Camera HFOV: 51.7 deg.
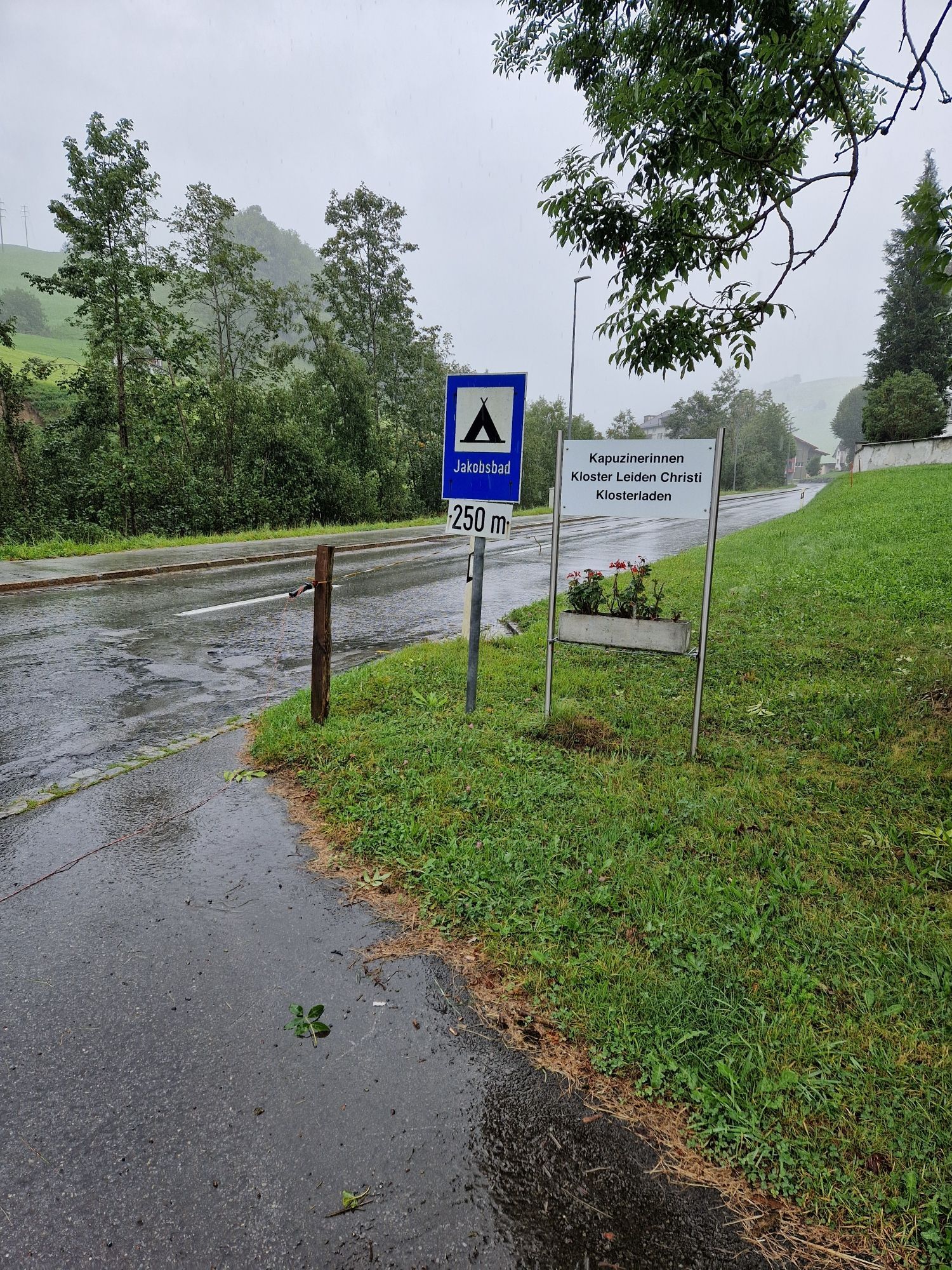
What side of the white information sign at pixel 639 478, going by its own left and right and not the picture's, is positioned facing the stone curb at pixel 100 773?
right

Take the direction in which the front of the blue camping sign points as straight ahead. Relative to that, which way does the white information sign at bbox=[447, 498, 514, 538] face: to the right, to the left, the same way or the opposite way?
the same way

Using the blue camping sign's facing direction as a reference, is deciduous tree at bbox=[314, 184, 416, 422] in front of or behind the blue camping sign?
behind

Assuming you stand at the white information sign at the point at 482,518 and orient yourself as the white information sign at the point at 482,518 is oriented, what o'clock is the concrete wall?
The concrete wall is roughly at 7 o'clock from the white information sign.

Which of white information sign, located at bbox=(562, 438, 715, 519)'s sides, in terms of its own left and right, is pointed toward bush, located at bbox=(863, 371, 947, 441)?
back

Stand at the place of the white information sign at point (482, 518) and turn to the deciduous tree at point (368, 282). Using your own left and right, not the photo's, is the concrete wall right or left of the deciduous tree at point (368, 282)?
right

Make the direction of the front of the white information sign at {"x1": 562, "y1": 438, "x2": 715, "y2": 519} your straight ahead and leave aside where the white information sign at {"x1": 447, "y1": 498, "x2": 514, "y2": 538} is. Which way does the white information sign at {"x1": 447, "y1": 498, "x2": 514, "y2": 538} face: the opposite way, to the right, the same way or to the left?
the same way

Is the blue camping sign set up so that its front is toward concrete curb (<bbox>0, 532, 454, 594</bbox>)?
no

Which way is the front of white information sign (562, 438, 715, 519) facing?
toward the camera

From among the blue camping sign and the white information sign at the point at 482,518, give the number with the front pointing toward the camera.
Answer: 2

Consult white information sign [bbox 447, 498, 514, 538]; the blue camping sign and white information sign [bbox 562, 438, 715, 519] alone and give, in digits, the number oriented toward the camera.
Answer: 3

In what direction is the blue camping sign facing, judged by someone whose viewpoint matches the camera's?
facing the viewer

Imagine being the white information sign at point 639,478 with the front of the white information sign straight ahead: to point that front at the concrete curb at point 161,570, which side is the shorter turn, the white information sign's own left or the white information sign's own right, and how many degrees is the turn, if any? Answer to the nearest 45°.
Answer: approximately 135° to the white information sign's own right

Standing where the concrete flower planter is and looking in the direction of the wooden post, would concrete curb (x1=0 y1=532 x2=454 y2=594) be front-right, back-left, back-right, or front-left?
front-right

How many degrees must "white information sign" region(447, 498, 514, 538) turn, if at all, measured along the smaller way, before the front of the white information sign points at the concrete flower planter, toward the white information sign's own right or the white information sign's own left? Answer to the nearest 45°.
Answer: approximately 90° to the white information sign's own left

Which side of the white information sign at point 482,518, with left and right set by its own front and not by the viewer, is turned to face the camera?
front

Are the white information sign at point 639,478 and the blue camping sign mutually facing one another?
no

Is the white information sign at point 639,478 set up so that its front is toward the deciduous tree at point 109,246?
no

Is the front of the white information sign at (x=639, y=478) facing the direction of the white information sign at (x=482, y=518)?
no
